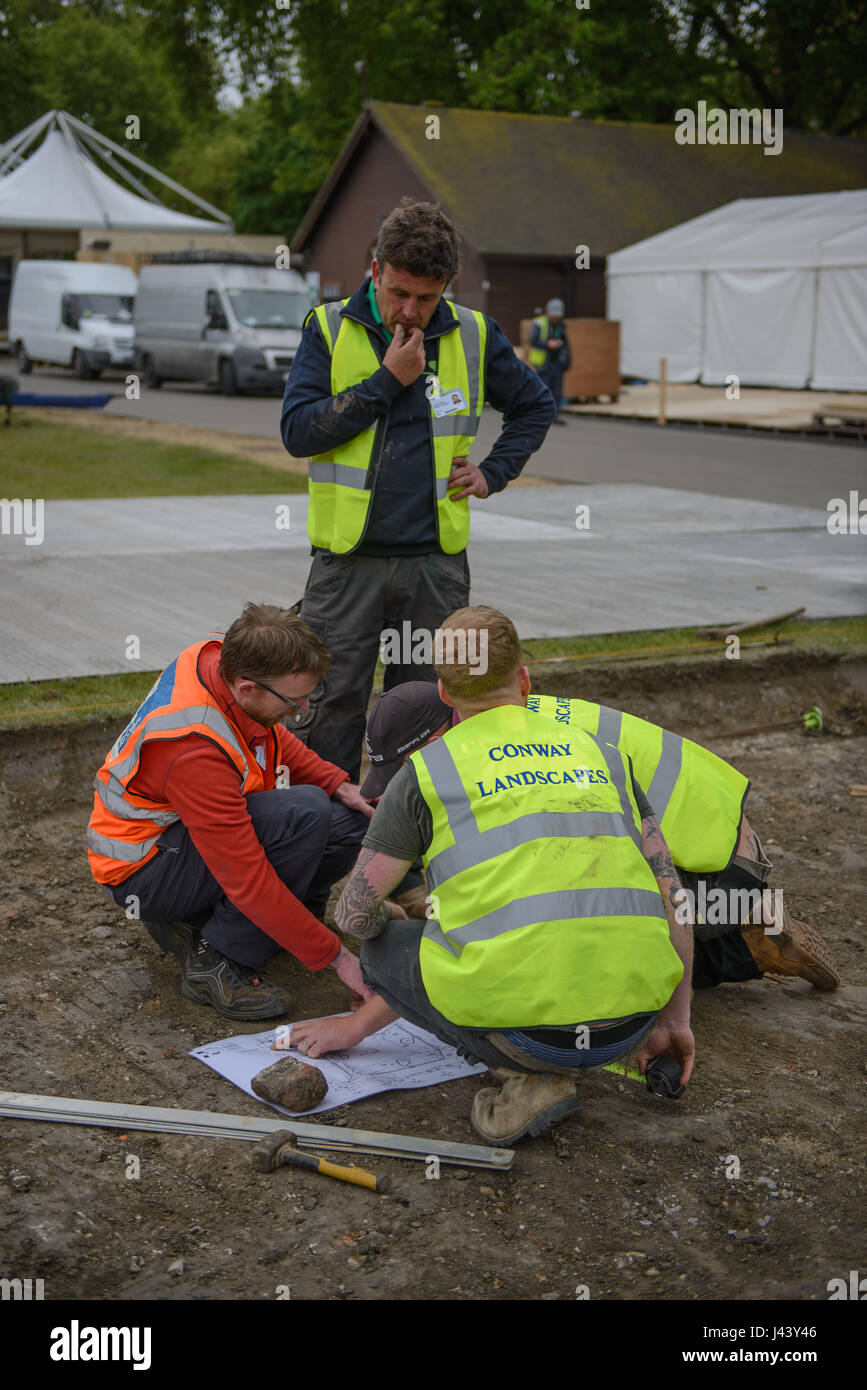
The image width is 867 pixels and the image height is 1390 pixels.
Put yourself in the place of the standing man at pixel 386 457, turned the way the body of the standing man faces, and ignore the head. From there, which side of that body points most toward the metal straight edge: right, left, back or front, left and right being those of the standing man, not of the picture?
front

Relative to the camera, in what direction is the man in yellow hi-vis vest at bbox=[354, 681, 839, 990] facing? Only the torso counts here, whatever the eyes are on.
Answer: to the viewer's left

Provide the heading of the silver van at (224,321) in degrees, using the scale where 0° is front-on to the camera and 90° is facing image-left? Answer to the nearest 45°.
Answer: approximately 315°

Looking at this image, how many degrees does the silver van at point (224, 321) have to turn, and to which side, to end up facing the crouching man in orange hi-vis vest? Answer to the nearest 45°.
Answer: approximately 45° to its right

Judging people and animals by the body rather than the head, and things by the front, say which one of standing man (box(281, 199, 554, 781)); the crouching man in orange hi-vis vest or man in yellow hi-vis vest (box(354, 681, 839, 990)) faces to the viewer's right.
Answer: the crouching man in orange hi-vis vest

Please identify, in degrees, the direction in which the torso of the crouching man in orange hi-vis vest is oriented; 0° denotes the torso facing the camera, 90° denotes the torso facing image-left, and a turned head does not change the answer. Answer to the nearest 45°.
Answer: approximately 270°

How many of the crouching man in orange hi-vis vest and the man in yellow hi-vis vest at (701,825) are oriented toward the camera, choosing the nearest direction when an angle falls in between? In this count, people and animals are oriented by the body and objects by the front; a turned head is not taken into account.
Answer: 0

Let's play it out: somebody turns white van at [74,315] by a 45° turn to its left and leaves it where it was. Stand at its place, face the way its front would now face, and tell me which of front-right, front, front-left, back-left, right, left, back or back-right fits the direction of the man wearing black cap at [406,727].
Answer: right

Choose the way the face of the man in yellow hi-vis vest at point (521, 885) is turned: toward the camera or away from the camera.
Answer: away from the camera

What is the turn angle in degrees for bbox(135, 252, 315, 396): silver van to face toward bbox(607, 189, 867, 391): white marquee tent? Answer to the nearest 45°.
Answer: approximately 45° to its left

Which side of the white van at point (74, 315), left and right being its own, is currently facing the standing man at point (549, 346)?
front

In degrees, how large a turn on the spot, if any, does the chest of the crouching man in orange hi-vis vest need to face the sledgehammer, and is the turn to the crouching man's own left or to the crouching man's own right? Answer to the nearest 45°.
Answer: approximately 90° to the crouching man's own right

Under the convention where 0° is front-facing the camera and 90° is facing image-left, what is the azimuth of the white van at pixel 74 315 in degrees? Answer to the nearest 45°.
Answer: approximately 315°
